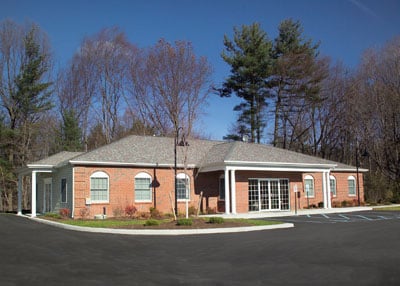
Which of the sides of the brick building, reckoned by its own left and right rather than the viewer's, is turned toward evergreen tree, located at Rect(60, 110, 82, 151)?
back

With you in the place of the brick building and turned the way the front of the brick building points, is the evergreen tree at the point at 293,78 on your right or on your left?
on your left

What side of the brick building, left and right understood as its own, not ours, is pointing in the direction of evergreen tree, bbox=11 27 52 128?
back

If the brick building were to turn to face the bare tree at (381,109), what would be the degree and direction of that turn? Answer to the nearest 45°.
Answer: approximately 90° to its left

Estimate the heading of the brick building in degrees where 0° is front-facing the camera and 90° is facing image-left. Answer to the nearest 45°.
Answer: approximately 315°
